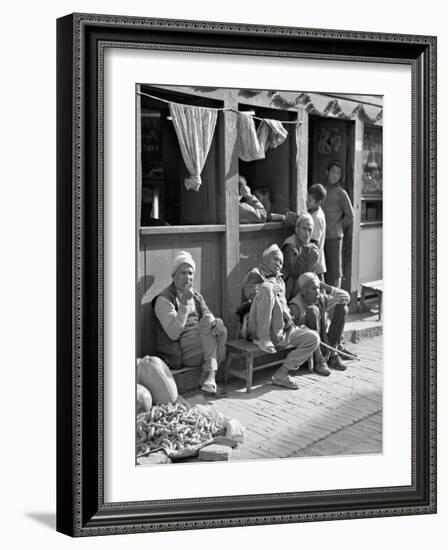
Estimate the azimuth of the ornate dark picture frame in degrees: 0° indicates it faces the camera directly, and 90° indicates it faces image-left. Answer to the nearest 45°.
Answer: approximately 315°
